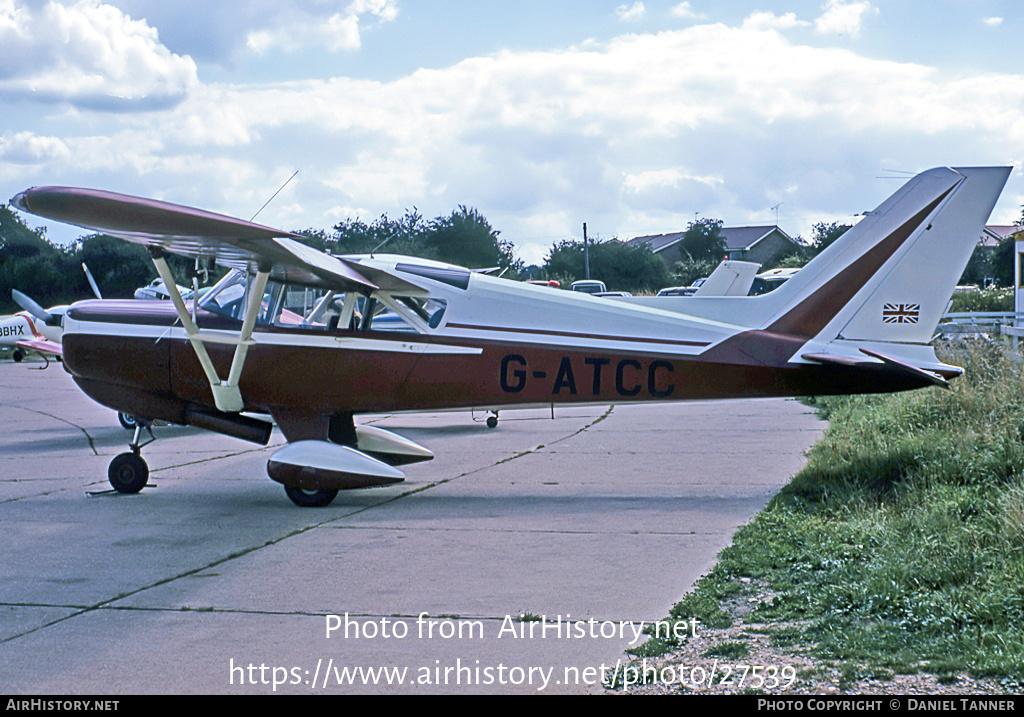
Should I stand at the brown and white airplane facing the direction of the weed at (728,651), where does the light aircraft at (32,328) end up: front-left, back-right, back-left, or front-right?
back-right

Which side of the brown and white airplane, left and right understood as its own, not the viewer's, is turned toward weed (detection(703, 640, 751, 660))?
left

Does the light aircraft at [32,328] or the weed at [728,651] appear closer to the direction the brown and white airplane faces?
the light aircraft

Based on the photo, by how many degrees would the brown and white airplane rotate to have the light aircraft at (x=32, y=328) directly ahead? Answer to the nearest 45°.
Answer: approximately 45° to its right

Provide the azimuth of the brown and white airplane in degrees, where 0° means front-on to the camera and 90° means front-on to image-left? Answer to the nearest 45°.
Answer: approximately 90°
